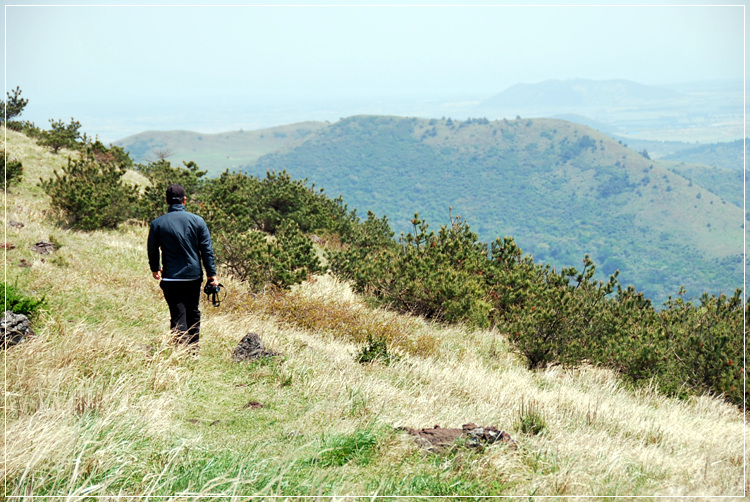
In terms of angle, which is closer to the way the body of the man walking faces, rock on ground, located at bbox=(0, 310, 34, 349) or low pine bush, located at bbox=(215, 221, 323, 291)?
the low pine bush

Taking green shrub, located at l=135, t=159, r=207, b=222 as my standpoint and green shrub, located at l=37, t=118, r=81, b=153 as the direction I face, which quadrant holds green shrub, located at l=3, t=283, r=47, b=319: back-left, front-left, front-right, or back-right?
back-left

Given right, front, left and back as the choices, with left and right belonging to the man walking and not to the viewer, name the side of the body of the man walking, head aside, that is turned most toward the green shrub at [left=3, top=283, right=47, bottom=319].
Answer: left

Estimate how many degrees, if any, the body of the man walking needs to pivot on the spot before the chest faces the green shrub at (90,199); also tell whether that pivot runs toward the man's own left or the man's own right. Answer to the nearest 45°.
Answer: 0° — they already face it

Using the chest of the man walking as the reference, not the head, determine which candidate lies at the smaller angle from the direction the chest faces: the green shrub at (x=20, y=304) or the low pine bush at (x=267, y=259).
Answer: the low pine bush

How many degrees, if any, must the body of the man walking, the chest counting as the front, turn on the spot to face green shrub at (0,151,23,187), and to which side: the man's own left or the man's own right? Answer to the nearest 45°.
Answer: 0° — they already face it

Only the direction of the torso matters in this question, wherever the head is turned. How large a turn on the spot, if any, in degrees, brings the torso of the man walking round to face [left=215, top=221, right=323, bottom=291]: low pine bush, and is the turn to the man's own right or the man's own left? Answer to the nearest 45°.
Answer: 0° — they already face it

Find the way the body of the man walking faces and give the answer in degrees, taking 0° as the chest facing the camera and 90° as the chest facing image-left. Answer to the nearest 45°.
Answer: approximately 180°
